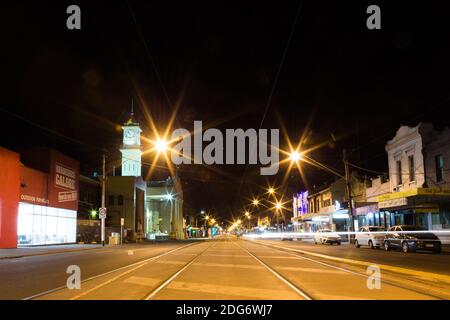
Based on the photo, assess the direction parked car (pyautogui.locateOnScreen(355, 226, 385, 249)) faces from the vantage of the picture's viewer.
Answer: facing the viewer and to the right of the viewer

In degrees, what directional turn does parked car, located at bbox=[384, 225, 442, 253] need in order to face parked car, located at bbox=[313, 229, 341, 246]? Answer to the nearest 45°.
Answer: approximately 180°

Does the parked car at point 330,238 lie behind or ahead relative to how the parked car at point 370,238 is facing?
behind

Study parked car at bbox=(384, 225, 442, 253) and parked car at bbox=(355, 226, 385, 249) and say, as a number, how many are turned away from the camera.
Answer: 0

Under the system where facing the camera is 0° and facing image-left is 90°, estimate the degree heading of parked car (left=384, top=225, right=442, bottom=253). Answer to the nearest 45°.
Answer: approximately 315°

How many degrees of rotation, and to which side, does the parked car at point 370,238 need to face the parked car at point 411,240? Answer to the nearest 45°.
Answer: approximately 45° to its right

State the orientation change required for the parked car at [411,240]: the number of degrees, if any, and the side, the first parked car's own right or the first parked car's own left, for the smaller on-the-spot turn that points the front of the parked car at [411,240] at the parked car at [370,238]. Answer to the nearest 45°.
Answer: approximately 180°
